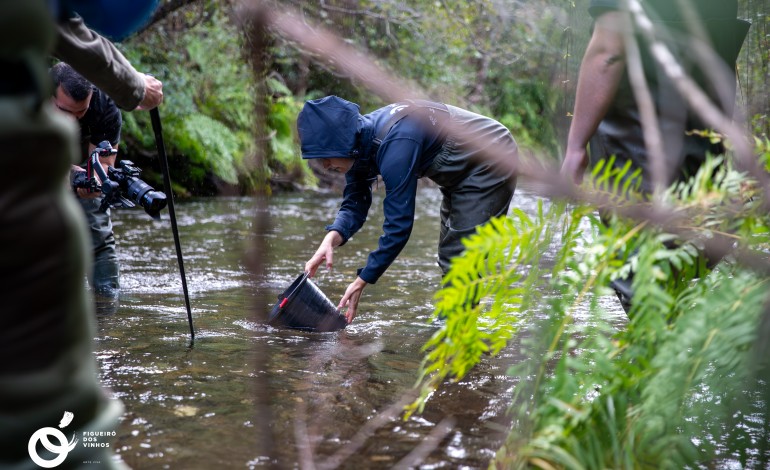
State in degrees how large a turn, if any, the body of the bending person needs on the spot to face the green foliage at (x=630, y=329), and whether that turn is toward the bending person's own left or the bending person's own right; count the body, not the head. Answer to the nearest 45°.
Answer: approximately 90° to the bending person's own left

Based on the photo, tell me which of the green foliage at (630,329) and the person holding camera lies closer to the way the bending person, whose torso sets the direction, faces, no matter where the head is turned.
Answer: the person holding camera

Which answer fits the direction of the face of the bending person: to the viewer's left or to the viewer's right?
to the viewer's left

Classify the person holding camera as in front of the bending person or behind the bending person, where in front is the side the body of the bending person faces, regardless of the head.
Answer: in front

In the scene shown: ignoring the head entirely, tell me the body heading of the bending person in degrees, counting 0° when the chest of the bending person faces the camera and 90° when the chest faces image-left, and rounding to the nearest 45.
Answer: approximately 90°
